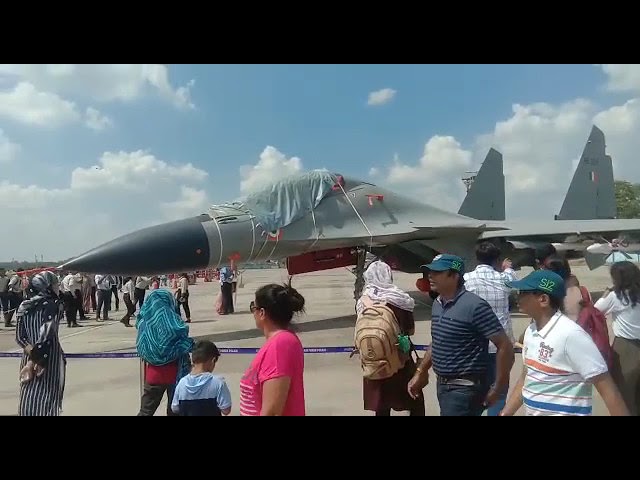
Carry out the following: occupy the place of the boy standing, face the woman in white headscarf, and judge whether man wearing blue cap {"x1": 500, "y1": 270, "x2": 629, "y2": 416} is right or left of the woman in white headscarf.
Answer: right

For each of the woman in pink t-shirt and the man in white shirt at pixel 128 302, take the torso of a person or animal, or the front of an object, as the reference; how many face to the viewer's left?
1

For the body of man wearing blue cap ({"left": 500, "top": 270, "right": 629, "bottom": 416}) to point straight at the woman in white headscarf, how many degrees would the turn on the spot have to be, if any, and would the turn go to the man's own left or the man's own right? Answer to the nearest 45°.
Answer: approximately 90° to the man's own right

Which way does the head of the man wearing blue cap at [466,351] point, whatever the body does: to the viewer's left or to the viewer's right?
to the viewer's left

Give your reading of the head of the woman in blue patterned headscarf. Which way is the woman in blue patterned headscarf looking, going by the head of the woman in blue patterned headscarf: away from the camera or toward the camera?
away from the camera

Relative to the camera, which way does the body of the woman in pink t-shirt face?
to the viewer's left
